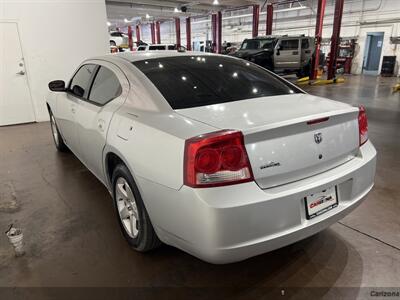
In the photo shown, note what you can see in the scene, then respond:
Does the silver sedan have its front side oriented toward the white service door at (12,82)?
yes

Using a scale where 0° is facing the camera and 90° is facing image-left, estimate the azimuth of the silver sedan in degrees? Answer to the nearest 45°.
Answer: approximately 135°

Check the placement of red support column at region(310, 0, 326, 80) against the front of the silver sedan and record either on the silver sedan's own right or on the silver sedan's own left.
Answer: on the silver sedan's own right

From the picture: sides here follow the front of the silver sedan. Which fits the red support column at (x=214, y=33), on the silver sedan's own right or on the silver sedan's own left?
on the silver sedan's own right

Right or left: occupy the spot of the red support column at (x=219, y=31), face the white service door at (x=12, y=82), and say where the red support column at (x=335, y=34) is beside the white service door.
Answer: left

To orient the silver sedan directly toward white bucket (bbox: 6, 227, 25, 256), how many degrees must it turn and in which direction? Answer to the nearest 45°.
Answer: approximately 45° to its left

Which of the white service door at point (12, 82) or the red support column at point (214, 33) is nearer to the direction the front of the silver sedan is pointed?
the white service door

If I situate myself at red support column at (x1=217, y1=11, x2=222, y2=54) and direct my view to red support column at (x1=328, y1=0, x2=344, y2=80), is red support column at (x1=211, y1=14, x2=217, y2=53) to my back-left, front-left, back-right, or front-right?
back-left

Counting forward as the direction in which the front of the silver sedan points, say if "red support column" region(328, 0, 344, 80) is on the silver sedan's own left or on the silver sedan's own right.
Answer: on the silver sedan's own right
